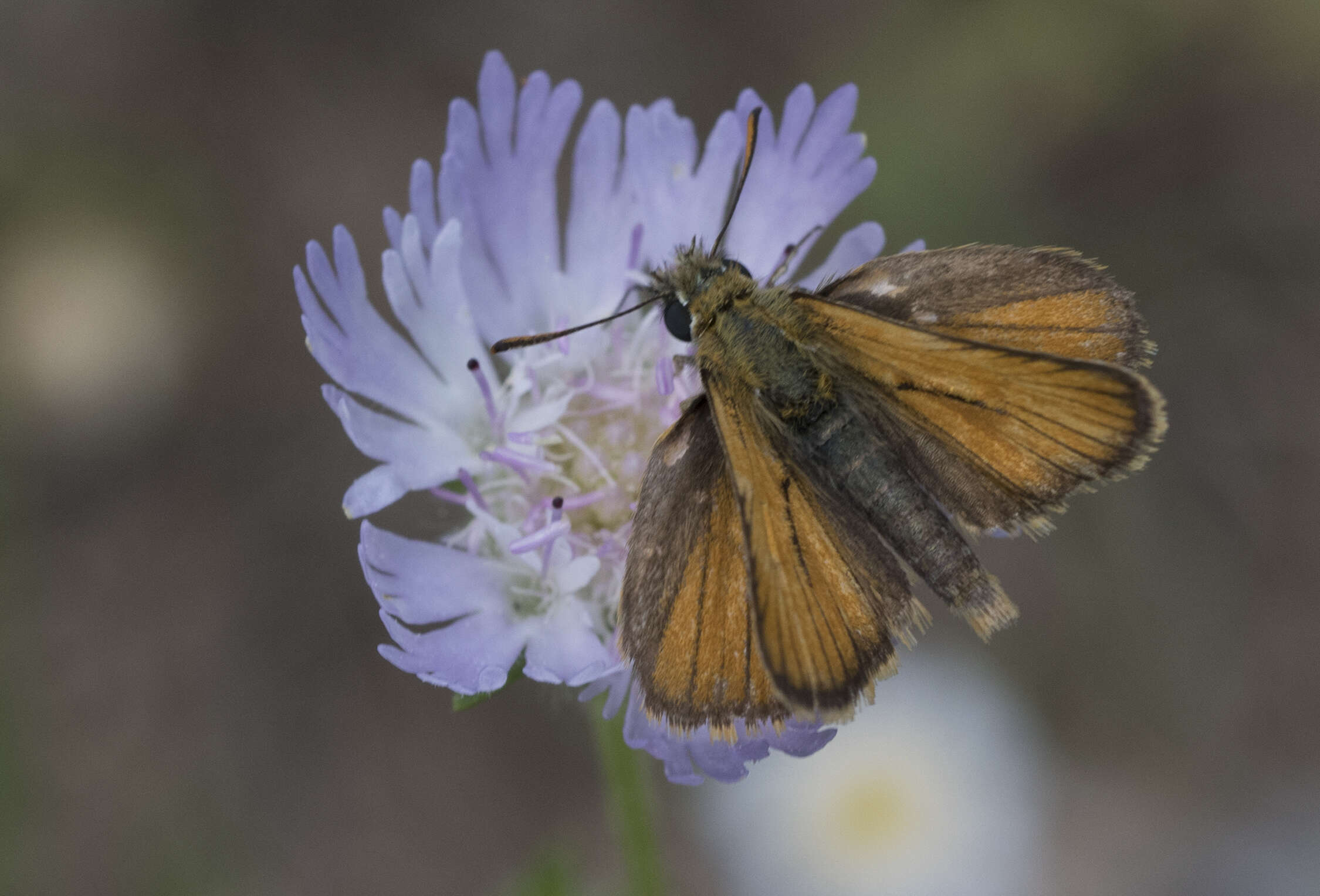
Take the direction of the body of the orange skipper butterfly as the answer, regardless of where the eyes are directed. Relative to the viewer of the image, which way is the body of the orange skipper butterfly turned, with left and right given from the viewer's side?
facing away from the viewer and to the left of the viewer
